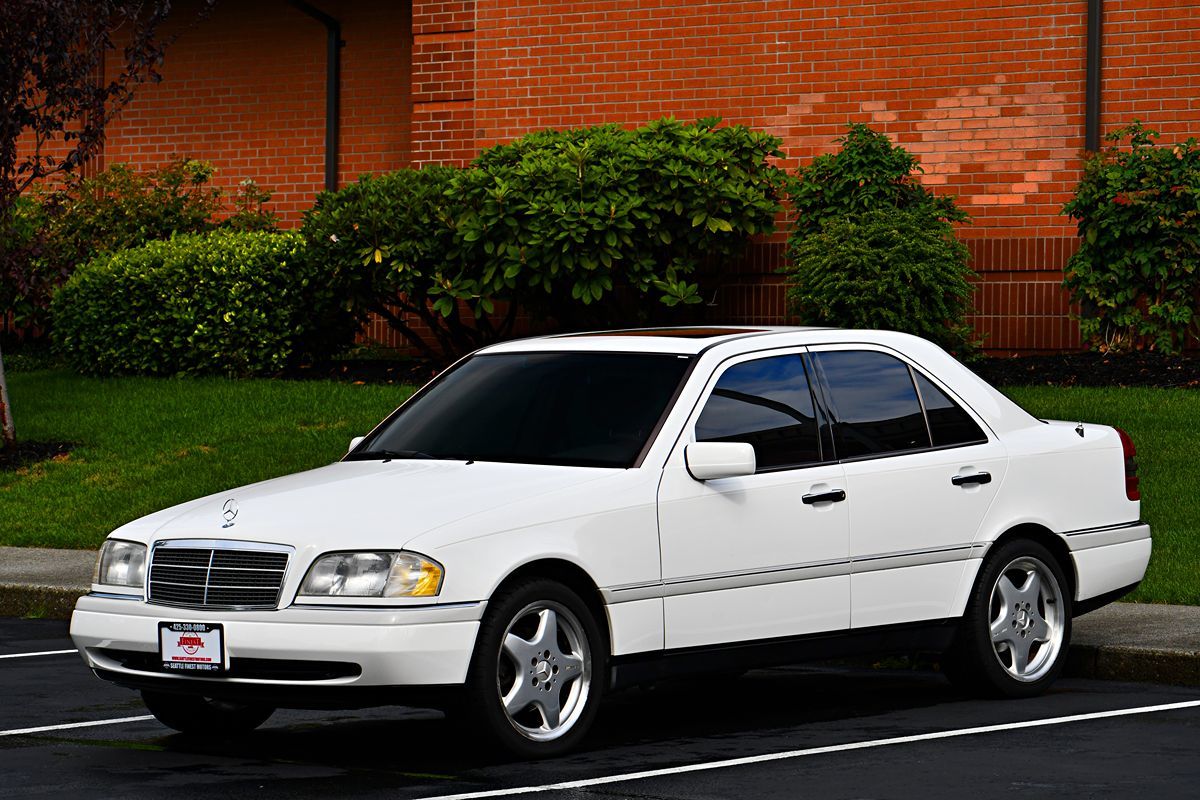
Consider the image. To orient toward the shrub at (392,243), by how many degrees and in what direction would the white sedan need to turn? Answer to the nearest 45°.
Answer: approximately 135° to its right

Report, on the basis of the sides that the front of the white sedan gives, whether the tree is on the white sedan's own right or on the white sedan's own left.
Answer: on the white sedan's own right

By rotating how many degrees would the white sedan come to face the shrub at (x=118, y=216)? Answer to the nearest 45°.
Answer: approximately 135° to its right

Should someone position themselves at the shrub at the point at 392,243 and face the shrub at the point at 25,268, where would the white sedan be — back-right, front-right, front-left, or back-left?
back-left

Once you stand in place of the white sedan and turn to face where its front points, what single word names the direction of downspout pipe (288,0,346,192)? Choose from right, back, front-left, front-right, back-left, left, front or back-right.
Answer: back-right

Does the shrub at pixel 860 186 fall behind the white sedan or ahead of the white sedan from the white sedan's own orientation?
behind

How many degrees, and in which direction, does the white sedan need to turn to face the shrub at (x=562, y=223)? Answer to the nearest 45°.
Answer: approximately 135° to its right

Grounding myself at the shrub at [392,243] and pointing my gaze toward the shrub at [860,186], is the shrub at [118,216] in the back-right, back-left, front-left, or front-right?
back-left

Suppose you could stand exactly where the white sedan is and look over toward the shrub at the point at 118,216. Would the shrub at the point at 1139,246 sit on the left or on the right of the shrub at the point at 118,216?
right

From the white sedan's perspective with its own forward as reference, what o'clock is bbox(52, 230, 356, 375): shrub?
The shrub is roughly at 4 o'clock from the white sedan.

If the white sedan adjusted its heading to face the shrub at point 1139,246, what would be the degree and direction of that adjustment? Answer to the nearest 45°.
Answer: approximately 180°

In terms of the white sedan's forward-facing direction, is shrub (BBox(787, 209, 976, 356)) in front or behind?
behind

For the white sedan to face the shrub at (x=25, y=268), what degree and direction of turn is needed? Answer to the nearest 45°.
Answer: approximately 90° to its right

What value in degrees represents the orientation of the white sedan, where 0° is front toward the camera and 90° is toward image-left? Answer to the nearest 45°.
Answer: approximately 45°
